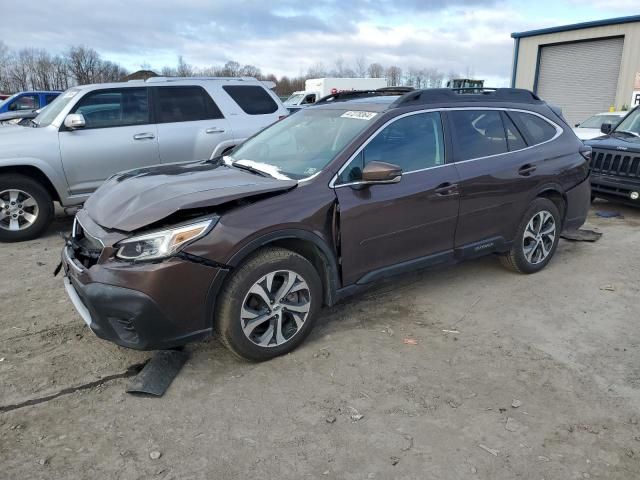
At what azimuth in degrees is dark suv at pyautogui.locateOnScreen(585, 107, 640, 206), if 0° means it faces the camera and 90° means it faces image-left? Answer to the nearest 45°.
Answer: approximately 45°

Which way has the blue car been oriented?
to the viewer's left

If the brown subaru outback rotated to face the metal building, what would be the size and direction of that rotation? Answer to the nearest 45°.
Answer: approximately 180°

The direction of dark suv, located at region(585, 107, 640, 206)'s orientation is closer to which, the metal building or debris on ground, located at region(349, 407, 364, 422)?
the debris on ground

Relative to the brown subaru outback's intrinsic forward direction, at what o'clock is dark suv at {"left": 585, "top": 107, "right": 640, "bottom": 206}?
The dark suv is roughly at 6 o'clock from the brown subaru outback.

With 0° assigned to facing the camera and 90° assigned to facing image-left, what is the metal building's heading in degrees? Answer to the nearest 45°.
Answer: approximately 45°

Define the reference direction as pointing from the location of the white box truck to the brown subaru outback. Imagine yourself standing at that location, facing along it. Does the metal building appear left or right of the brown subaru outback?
left

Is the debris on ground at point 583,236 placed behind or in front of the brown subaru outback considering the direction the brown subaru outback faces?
behind

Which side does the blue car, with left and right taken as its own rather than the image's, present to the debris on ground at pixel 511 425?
left
